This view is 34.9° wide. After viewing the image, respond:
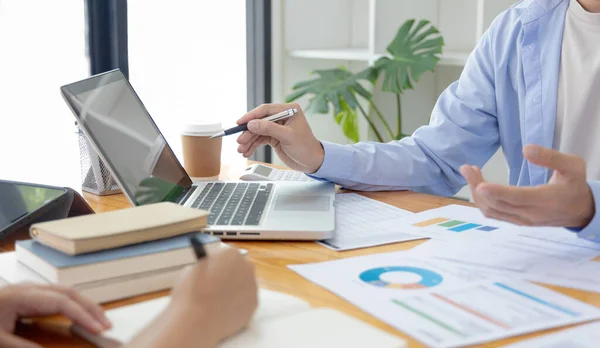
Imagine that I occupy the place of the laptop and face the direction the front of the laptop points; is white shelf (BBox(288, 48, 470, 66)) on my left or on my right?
on my left

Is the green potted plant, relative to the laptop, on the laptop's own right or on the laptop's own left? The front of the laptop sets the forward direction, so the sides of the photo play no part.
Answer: on the laptop's own left

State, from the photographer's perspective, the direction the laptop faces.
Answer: facing to the right of the viewer
